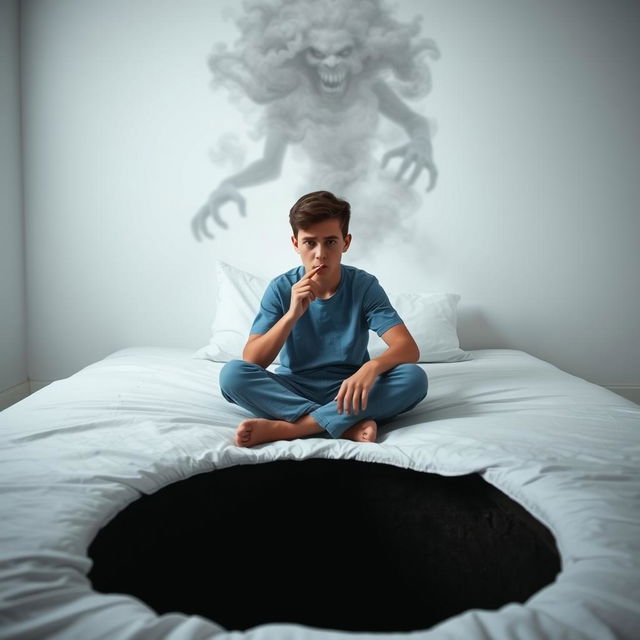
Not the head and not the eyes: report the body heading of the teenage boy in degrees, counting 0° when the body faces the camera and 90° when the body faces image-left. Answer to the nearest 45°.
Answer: approximately 0°

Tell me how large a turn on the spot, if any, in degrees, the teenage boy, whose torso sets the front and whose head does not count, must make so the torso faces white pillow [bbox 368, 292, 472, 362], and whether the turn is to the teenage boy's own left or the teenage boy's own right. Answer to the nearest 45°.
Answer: approximately 135° to the teenage boy's own left
